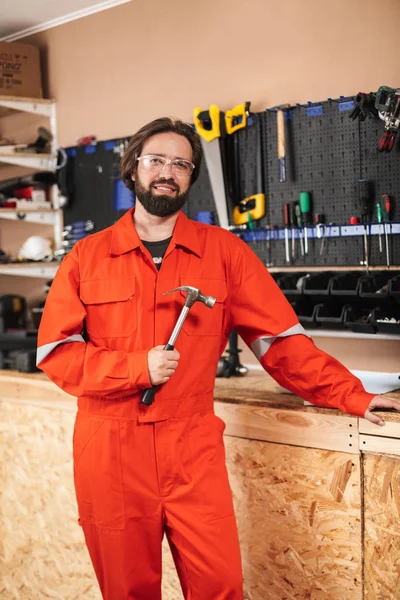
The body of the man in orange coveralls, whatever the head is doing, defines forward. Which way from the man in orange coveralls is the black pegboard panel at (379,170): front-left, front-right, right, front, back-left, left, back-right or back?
back-left

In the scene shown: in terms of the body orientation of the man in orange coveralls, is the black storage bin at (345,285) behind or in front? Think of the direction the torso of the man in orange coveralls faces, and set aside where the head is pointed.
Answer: behind

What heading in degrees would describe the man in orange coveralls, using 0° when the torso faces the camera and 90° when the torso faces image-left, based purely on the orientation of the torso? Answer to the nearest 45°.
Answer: approximately 0°

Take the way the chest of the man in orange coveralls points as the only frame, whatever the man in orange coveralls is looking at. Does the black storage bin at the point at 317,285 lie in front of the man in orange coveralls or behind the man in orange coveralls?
behind

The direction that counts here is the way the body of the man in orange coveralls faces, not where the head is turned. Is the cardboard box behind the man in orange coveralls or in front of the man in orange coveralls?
behind

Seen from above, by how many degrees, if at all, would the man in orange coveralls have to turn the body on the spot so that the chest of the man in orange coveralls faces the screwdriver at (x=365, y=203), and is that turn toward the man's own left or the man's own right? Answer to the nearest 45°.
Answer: approximately 135° to the man's own left

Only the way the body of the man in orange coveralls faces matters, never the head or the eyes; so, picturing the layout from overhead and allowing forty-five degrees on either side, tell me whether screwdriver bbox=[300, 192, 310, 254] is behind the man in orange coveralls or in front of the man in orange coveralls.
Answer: behind

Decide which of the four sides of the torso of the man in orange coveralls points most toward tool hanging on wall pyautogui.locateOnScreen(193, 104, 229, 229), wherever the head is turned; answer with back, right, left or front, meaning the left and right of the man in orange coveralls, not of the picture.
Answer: back

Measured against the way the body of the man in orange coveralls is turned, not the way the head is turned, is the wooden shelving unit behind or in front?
behind

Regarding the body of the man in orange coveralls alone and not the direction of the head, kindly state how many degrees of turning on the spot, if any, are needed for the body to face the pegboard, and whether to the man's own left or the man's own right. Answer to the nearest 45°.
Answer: approximately 135° to the man's own left
